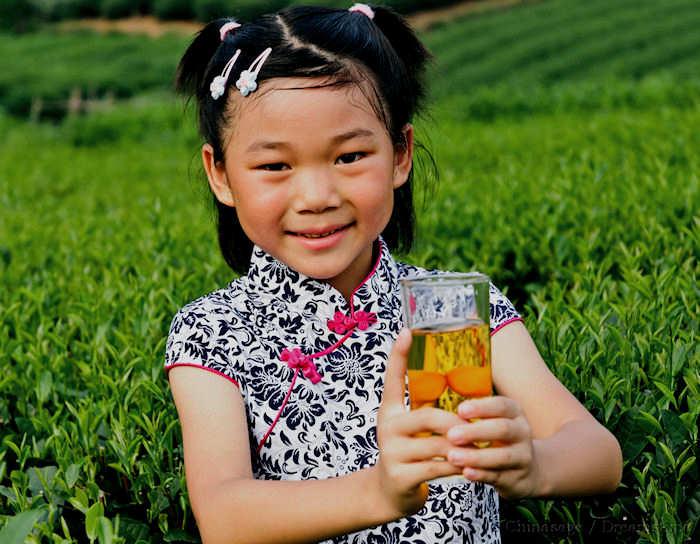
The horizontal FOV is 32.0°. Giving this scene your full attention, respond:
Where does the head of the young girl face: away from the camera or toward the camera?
toward the camera

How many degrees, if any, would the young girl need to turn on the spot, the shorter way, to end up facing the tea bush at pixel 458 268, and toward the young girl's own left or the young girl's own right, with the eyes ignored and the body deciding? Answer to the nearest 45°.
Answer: approximately 180°

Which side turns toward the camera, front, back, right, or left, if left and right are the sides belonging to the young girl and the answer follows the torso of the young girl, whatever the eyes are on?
front
